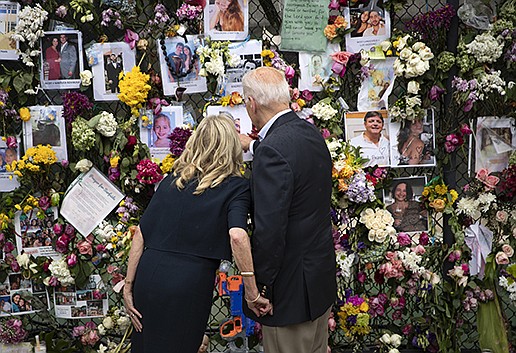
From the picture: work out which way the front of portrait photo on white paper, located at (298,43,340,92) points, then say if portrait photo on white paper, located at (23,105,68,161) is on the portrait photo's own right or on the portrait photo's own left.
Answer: on the portrait photo's own right

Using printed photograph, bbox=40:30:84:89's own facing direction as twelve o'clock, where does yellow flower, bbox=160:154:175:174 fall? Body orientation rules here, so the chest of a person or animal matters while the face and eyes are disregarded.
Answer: The yellow flower is roughly at 10 o'clock from the printed photograph.

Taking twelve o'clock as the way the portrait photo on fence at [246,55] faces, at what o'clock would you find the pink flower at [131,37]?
The pink flower is roughly at 3 o'clock from the portrait photo on fence.

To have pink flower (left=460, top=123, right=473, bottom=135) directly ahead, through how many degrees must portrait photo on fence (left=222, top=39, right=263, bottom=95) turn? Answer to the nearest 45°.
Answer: approximately 90° to its left

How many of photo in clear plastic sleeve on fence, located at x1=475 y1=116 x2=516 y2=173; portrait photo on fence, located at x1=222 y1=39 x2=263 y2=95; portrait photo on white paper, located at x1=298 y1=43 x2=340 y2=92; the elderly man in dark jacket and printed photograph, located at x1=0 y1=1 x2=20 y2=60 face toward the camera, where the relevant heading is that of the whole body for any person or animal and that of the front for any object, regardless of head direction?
4

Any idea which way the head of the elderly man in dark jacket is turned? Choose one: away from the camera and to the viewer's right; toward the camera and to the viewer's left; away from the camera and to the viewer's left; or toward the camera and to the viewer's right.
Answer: away from the camera and to the viewer's left

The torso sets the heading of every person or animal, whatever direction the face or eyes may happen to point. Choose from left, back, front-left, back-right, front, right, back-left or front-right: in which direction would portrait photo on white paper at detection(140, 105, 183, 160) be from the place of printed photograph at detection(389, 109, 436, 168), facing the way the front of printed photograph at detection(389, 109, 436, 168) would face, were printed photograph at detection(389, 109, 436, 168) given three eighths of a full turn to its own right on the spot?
front-left

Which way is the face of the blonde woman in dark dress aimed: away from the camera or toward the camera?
away from the camera

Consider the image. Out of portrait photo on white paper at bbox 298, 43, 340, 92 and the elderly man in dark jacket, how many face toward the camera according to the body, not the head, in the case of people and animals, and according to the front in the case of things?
1

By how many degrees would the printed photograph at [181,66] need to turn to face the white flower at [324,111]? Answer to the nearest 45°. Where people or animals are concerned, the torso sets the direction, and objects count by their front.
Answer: approximately 90° to its left

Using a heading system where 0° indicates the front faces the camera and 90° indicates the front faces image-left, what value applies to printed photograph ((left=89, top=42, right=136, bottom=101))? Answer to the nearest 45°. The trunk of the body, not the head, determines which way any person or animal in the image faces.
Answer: approximately 0°

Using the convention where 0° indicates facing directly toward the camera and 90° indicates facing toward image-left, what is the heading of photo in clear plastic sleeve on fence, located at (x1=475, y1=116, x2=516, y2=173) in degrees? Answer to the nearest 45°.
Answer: approximately 0°
